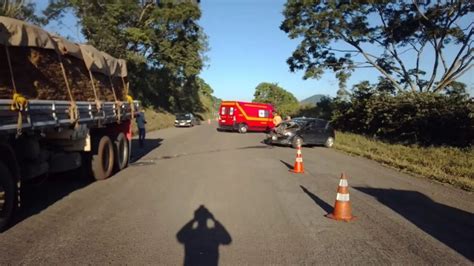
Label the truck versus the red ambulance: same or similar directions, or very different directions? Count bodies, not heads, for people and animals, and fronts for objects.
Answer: very different directions

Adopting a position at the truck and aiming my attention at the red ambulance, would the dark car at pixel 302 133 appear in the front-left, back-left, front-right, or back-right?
front-right

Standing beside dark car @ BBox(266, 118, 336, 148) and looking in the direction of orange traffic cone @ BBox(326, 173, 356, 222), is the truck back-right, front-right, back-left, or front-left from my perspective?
front-right

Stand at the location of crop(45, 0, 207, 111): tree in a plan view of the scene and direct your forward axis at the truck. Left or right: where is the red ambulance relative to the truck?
left
